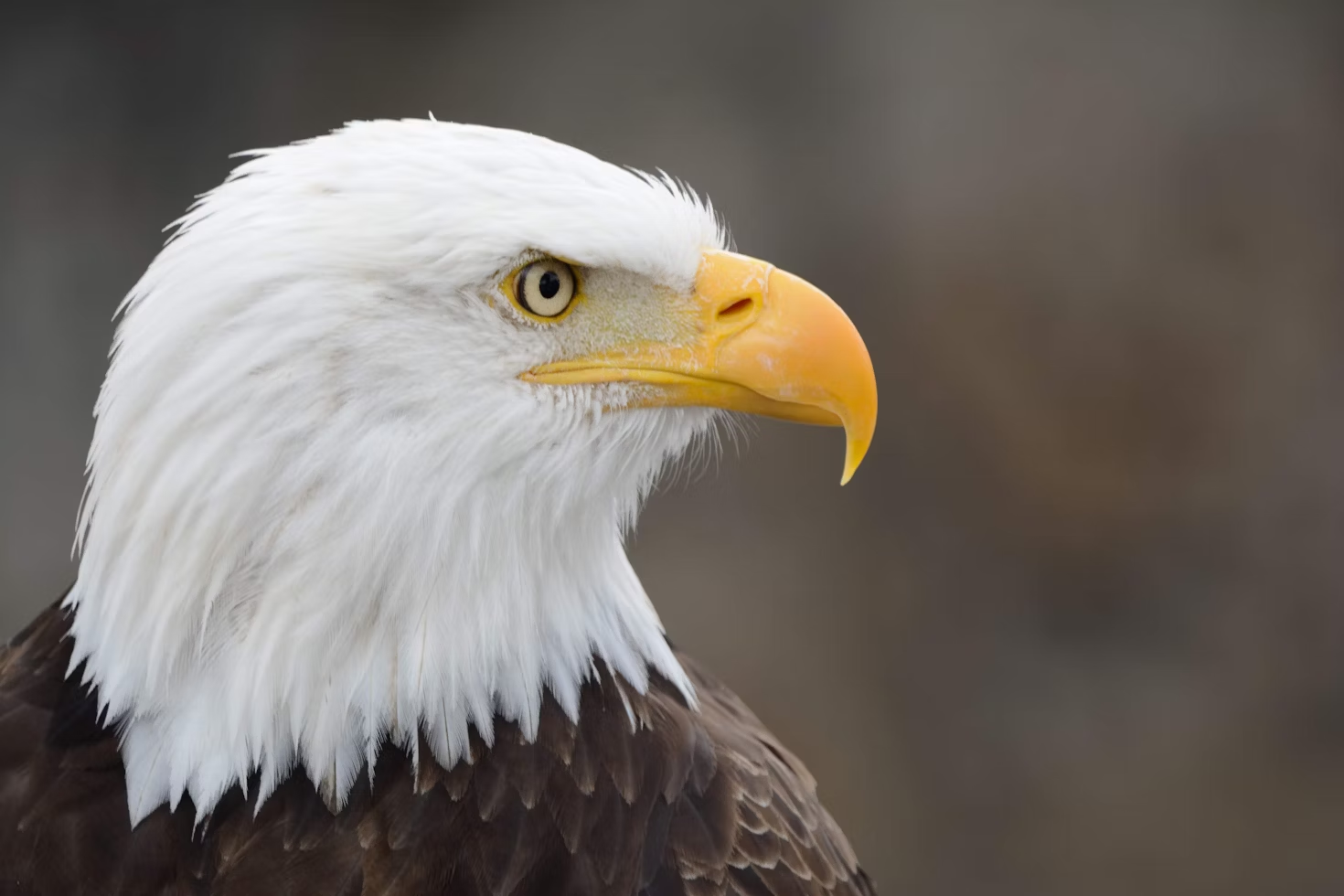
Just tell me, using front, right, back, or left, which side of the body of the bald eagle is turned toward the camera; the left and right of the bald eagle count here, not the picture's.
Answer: right
